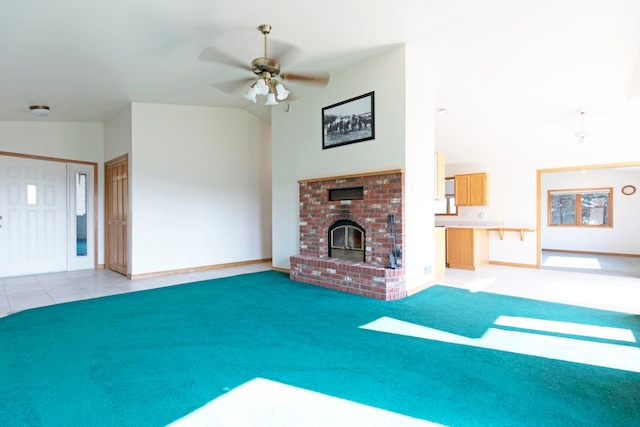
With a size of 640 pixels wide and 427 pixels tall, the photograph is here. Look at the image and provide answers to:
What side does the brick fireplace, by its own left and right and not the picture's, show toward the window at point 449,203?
back

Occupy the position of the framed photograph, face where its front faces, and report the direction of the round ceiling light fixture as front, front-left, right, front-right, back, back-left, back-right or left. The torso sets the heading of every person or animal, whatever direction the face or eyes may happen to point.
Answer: front-right

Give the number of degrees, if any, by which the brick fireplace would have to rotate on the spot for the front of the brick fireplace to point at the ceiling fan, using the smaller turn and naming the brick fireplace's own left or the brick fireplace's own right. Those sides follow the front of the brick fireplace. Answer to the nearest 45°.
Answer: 0° — it already faces it

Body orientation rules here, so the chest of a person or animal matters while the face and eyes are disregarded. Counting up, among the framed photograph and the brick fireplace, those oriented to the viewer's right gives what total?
0

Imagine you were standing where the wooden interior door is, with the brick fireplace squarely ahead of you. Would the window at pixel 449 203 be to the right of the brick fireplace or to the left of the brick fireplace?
left

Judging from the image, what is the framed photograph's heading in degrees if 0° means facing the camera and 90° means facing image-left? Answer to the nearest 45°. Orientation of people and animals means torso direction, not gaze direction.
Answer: approximately 45°

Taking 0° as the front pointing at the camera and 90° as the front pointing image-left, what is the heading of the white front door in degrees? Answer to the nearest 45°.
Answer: approximately 315°

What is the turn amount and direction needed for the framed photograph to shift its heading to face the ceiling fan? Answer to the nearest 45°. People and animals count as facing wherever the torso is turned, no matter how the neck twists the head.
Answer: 0° — it already faces it
